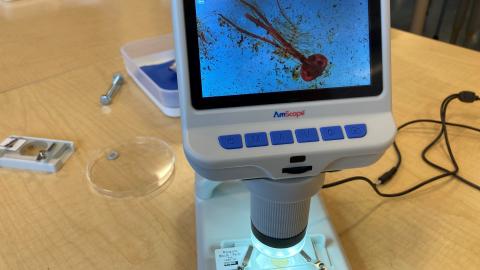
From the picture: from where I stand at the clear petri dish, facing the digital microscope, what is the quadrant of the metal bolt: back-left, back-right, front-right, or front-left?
back-left

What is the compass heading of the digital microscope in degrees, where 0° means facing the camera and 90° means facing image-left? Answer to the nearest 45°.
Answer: approximately 0°
